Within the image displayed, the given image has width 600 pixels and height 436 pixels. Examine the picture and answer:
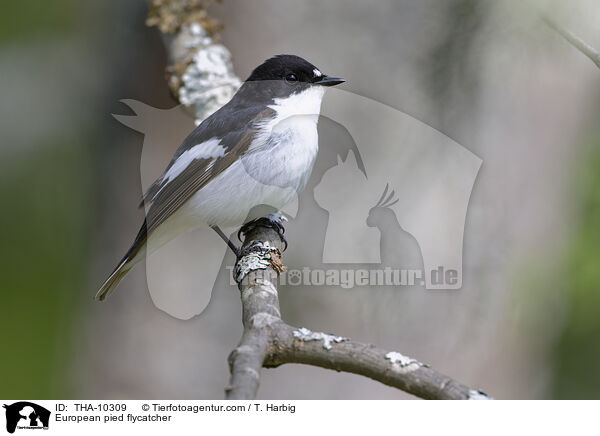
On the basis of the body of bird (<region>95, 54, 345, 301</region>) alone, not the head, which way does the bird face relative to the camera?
to the viewer's right
